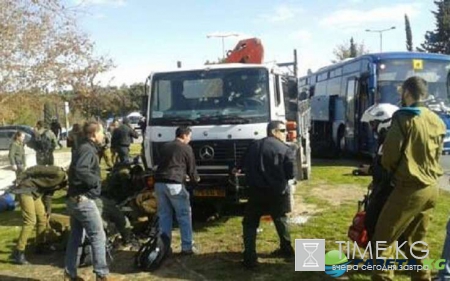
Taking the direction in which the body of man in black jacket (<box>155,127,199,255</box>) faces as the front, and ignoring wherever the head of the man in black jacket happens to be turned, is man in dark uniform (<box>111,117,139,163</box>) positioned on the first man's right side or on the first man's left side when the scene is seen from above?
on the first man's left side

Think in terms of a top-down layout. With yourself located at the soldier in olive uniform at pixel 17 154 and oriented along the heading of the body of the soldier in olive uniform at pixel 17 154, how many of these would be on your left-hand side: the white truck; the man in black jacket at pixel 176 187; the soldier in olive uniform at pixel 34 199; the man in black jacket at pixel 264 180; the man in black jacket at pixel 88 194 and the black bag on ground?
0

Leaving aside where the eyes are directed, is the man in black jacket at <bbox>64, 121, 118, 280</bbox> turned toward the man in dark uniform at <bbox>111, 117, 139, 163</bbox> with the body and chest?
no

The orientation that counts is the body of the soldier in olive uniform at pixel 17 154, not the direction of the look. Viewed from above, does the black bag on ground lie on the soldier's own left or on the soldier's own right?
on the soldier's own right

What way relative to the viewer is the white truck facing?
toward the camera

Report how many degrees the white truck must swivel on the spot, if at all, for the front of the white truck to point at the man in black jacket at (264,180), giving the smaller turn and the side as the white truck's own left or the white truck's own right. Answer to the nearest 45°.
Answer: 0° — it already faces them

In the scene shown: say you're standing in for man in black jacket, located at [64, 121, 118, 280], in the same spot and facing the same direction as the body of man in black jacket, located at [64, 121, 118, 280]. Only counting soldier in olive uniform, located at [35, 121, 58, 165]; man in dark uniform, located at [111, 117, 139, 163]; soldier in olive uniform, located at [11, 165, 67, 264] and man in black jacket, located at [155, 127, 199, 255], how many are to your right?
0

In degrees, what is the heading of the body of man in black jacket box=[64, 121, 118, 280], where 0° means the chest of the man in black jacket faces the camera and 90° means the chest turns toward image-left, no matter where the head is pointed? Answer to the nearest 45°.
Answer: approximately 270°

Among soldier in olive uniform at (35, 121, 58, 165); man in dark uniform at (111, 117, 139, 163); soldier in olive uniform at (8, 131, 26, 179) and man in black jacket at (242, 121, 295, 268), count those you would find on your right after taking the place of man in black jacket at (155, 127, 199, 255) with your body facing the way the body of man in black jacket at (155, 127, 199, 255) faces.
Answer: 1

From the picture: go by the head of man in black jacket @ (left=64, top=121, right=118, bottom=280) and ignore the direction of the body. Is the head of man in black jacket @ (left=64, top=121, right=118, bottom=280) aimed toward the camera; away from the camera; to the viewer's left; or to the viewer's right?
to the viewer's right

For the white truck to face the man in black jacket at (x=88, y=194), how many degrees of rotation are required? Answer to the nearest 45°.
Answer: approximately 45° to its right

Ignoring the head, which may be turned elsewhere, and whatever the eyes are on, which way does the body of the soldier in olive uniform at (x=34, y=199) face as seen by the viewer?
to the viewer's right

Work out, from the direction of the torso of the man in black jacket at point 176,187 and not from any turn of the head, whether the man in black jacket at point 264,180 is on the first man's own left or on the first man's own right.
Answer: on the first man's own right
